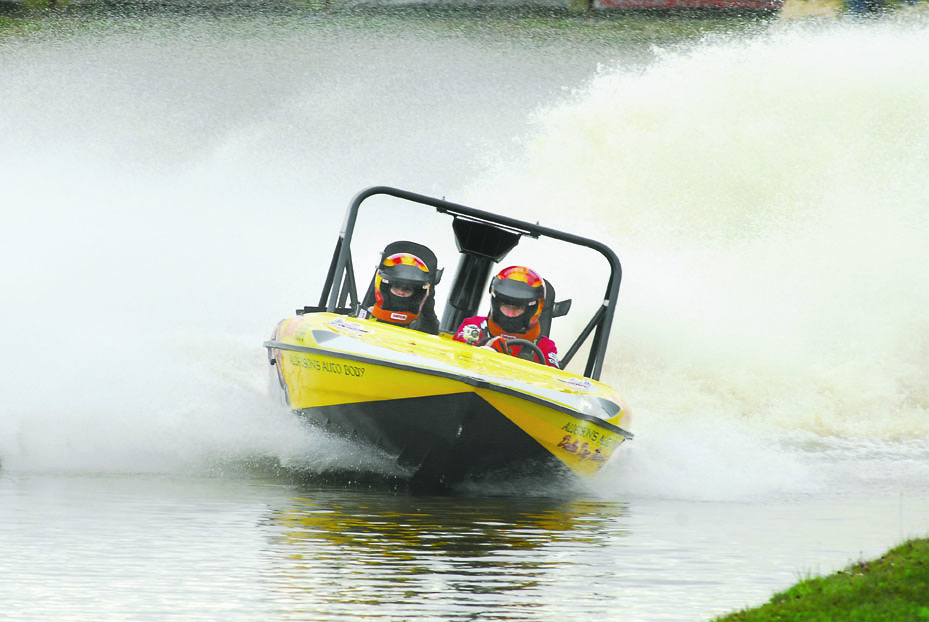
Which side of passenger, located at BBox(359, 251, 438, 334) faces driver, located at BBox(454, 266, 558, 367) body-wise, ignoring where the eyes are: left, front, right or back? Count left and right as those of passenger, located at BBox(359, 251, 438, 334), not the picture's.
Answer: left

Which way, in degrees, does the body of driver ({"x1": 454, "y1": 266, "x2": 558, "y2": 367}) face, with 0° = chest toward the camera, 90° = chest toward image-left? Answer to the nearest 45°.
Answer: approximately 0°

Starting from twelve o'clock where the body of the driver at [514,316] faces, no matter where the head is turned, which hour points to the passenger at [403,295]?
the passenger at [403,295] is roughly at 3 o'clock from the driver at [514,316].
